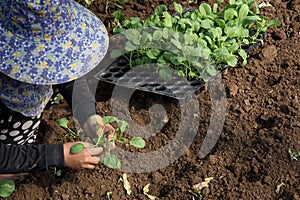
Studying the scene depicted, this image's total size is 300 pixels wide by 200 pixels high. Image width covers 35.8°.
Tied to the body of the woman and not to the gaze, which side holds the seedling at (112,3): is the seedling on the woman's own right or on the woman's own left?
on the woman's own left

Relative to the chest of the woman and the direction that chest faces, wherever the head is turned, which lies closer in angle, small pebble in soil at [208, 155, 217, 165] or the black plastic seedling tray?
the small pebble in soil

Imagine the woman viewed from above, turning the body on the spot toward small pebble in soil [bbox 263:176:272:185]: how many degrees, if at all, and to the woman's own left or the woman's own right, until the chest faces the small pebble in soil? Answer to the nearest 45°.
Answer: approximately 45° to the woman's own left

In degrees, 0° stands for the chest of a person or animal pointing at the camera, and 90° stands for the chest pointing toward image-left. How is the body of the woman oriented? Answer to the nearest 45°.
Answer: approximately 315°

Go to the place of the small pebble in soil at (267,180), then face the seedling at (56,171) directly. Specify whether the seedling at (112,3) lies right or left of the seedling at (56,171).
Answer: right

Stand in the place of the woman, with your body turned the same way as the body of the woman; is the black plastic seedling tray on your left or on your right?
on your left

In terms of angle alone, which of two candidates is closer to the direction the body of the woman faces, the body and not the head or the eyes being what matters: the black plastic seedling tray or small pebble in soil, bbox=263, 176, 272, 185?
the small pebble in soil
